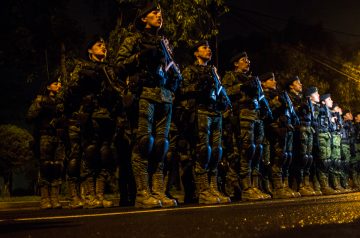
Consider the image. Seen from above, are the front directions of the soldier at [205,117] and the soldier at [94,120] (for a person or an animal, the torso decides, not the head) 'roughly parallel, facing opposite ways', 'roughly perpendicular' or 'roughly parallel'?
roughly parallel

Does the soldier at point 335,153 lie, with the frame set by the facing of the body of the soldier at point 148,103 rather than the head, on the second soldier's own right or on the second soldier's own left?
on the second soldier's own left

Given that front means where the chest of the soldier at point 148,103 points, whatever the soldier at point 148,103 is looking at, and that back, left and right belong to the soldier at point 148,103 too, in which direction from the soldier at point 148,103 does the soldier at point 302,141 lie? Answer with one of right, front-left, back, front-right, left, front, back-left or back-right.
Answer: left

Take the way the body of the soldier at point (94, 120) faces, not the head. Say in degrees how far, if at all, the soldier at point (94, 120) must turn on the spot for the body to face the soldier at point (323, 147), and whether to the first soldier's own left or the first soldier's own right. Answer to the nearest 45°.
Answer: approximately 90° to the first soldier's own left

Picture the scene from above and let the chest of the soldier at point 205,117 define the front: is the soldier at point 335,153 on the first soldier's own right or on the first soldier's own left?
on the first soldier's own left

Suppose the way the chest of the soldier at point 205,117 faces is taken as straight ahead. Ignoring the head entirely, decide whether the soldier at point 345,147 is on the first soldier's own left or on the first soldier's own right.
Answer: on the first soldier's own left

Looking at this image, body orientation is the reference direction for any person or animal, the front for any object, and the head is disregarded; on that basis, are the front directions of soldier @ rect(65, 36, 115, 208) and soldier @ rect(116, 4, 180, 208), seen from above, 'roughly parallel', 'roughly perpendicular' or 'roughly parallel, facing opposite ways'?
roughly parallel

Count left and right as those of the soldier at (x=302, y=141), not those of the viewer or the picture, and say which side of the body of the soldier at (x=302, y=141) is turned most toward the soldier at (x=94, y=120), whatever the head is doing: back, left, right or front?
right

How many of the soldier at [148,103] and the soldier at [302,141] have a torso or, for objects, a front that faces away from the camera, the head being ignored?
0
